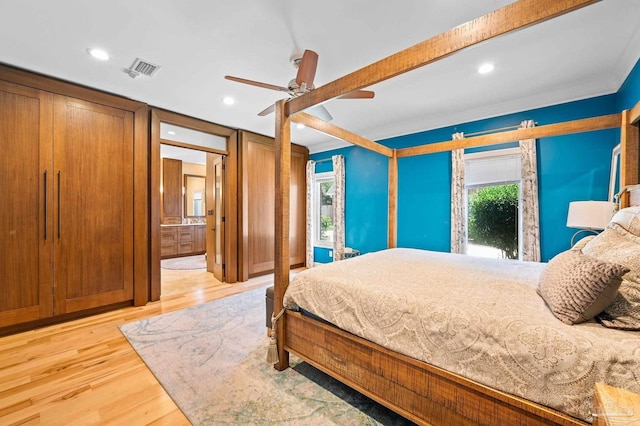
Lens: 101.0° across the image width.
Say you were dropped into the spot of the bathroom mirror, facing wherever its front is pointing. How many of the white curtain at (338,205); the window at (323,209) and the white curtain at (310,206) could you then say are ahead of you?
3

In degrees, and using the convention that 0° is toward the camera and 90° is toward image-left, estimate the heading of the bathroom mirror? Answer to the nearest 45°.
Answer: approximately 315°

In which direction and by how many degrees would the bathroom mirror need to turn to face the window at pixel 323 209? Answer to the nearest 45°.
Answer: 0° — it already faces it

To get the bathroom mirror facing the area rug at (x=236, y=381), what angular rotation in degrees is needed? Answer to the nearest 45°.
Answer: approximately 45° to its right

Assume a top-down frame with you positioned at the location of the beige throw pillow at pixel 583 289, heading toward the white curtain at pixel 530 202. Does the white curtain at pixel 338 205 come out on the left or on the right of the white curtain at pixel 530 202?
left
